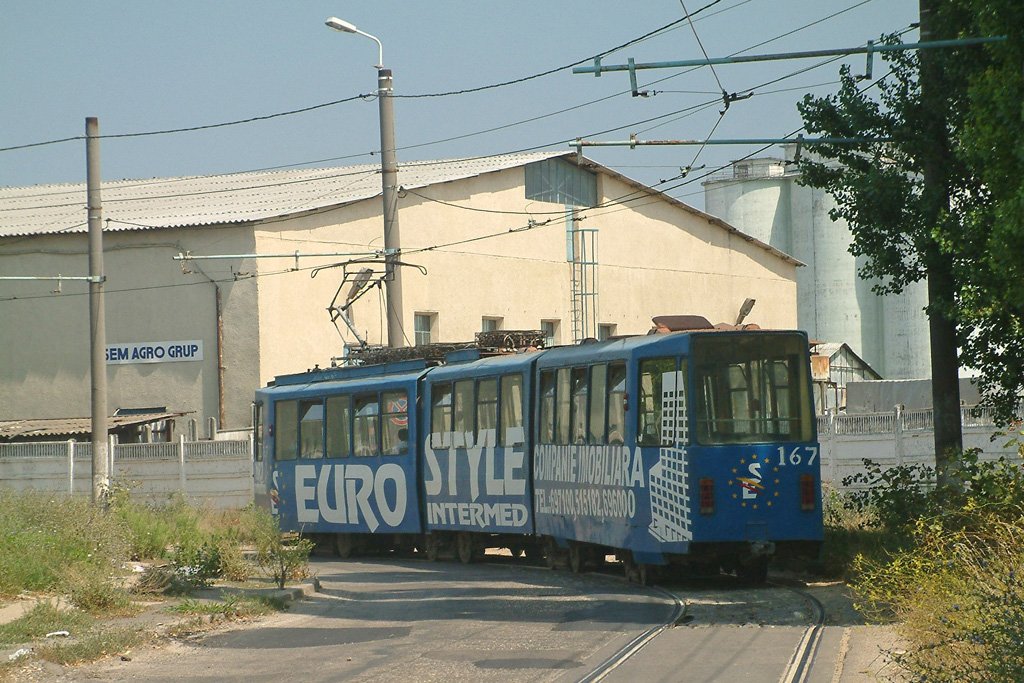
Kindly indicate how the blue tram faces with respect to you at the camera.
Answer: facing away from the viewer and to the left of the viewer

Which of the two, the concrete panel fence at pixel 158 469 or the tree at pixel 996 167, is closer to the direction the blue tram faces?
the concrete panel fence

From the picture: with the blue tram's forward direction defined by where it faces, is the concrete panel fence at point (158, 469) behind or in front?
in front

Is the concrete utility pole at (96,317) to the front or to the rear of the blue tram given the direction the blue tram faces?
to the front

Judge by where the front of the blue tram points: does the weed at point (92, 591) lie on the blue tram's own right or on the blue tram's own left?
on the blue tram's own left

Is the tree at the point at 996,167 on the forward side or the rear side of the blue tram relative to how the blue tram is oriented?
on the rear side

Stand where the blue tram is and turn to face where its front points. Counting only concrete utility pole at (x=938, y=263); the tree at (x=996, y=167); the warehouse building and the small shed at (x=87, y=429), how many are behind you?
2

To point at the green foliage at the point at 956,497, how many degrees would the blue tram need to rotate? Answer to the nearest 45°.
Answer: approximately 180°

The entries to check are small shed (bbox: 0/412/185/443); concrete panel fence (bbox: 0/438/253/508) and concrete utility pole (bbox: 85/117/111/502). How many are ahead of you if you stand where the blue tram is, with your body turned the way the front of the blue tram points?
3

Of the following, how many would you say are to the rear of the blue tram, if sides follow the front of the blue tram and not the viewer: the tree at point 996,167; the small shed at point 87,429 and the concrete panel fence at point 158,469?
1

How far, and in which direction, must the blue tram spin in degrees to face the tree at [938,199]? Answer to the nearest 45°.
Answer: approximately 180°

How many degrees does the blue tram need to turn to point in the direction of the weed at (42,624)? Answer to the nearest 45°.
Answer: approximately 90° to its left
